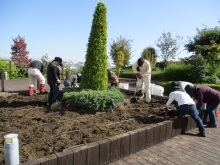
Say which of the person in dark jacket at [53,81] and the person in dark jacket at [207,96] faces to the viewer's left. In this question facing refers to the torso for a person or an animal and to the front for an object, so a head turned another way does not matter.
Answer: the person in dark jacket at [207,96]

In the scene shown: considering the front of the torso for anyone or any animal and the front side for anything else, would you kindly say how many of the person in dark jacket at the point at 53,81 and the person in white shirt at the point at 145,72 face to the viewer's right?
1

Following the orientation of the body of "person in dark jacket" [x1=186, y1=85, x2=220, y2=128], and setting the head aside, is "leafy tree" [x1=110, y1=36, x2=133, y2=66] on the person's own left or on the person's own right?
on the person's own right

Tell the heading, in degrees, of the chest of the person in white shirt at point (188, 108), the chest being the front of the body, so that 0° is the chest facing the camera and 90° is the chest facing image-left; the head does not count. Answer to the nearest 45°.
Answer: approximately 135°

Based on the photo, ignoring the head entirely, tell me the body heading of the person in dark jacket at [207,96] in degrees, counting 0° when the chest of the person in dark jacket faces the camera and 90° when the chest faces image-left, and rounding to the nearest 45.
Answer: approximately 90°

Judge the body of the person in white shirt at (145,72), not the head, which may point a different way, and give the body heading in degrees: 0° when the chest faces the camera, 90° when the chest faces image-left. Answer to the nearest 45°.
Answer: approximately 45°

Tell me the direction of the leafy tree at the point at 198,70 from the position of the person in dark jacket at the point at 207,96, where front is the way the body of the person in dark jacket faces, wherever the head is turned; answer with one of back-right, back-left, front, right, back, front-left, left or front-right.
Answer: right

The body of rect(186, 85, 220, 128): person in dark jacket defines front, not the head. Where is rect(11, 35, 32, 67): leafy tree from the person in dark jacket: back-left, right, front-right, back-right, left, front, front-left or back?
front-right

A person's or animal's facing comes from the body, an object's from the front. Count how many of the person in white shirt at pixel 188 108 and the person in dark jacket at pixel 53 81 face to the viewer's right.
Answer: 1

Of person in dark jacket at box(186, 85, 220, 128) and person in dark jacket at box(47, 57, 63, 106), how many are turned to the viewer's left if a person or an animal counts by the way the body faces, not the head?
1

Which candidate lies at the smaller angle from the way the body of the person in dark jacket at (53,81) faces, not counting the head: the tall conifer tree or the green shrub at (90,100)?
the tall conifer tree

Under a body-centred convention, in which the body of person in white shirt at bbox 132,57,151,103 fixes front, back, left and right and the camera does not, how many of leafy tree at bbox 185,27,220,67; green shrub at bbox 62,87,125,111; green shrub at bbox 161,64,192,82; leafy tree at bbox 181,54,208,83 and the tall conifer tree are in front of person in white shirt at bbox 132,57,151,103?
2

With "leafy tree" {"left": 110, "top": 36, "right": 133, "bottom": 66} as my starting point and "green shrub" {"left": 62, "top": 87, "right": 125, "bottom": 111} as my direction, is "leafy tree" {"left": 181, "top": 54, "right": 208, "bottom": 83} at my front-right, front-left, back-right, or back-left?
front-left
